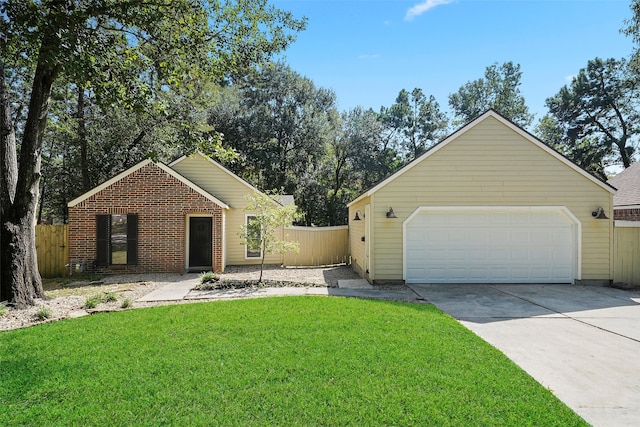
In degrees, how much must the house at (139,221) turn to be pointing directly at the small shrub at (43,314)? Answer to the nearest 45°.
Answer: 0° — it already faces it

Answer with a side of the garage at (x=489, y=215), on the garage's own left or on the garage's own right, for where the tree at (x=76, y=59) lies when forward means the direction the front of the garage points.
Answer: on the garage's own right

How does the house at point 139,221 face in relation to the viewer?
toward the camera

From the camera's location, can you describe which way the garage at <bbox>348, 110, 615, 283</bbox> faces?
facing the viewer

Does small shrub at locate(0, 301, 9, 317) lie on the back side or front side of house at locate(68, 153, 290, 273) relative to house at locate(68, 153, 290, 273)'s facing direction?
on the front side

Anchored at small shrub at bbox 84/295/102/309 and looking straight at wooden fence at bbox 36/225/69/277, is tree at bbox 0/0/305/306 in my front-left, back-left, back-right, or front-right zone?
front-left

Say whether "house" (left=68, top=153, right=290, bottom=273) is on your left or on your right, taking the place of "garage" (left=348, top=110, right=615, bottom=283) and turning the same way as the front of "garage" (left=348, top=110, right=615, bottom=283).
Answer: on your right

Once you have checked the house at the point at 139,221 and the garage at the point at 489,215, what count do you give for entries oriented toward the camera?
2

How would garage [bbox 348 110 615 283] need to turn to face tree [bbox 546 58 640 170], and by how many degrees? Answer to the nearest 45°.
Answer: approximately 180°

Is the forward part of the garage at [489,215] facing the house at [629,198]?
no

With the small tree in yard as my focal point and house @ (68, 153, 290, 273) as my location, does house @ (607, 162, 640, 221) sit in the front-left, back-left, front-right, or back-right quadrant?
front-left

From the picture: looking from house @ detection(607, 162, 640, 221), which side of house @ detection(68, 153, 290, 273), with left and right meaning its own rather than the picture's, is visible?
left

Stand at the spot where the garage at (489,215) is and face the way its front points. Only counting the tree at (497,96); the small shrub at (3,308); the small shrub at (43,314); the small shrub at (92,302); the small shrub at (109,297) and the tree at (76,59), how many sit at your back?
1

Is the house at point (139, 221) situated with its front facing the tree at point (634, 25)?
no
